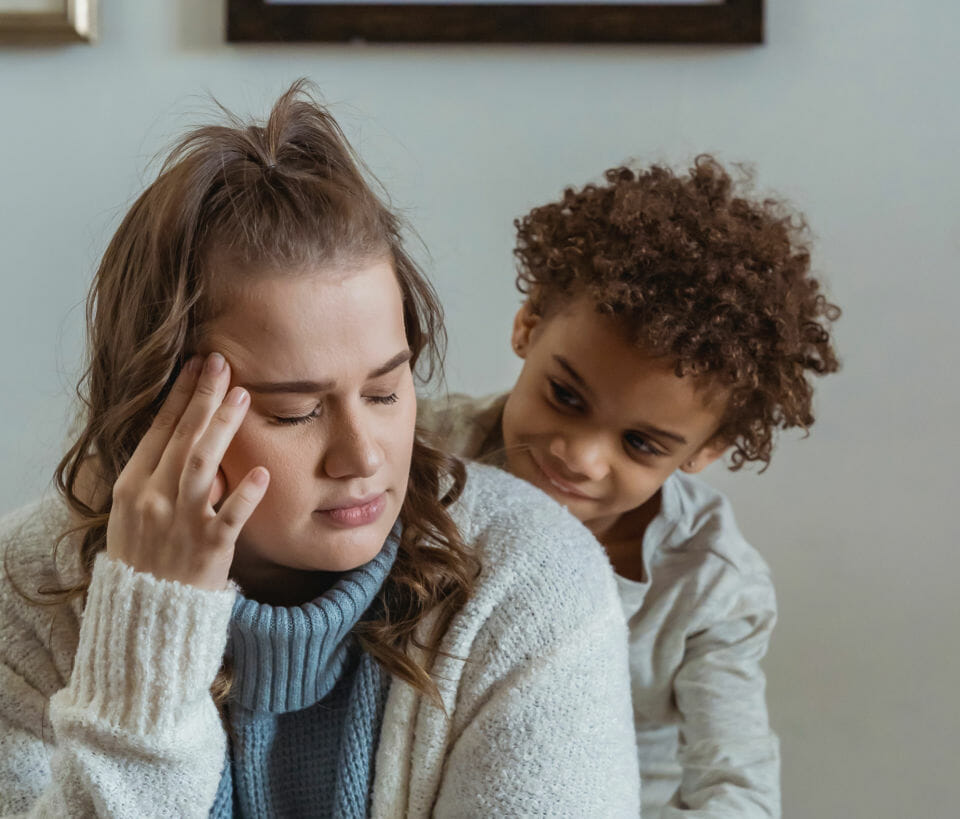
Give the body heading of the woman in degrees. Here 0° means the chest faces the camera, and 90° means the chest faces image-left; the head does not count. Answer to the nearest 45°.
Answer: approximately 0°

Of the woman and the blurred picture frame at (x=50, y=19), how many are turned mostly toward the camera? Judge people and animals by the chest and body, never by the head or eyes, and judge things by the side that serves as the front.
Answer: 2

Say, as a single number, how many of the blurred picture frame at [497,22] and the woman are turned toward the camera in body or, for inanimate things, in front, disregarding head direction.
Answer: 2

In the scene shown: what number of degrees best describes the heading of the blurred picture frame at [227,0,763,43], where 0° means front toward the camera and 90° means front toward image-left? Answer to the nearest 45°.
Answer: approximately 0°
